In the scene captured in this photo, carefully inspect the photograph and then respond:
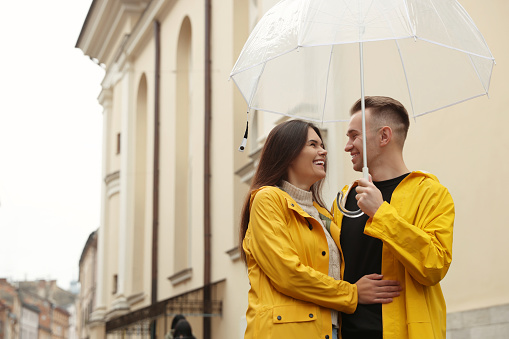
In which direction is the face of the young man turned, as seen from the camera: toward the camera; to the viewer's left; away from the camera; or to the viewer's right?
to the viewer's left

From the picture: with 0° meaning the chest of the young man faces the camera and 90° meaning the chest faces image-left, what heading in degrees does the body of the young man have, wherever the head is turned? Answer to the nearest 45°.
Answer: approximately 45°
